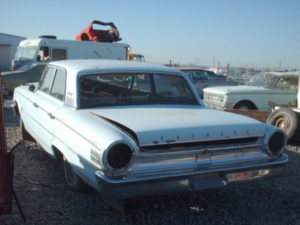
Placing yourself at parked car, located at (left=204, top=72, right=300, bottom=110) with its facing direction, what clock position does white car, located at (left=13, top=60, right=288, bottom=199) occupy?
The white car is roughly at 11 o'clock from the parked car.

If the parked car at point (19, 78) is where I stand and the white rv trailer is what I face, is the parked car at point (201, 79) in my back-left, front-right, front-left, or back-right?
front-right

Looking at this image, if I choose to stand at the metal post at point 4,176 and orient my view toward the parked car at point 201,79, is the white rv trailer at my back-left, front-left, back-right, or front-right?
front-left

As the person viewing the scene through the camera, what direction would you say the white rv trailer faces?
facing the viewer and to the left of the viewer

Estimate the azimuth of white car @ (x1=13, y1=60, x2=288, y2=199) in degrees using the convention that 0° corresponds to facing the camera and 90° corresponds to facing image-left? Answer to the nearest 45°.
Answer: approximately 135°

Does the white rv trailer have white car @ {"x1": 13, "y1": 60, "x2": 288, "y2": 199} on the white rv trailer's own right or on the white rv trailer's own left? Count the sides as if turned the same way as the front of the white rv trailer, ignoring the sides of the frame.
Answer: on the white rv trailer's own left
